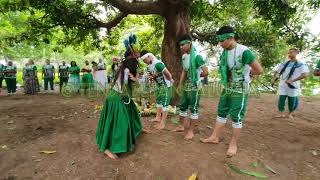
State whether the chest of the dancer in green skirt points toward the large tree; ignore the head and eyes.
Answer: no

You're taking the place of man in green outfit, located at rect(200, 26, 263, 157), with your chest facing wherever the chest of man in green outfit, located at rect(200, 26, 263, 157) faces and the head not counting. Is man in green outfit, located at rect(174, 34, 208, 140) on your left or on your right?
on your right

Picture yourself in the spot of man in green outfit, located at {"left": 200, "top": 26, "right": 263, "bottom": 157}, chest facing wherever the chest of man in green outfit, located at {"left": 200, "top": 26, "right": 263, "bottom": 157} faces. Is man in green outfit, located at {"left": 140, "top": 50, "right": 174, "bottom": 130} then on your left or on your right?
on your right

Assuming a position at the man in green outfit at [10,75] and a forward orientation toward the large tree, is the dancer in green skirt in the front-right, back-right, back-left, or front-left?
front-right

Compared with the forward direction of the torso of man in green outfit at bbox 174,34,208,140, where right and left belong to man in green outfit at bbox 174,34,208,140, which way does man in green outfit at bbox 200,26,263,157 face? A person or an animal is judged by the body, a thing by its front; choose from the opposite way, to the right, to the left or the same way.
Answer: the same way

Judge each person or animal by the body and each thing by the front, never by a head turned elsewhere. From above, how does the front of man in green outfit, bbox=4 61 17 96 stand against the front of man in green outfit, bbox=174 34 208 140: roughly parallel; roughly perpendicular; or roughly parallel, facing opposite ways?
roughly perpendicular

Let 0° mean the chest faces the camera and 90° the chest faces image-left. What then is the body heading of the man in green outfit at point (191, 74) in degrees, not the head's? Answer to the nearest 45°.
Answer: approximately 45°

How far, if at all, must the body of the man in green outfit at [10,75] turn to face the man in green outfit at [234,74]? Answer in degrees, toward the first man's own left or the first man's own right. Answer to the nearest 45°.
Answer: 0° — they already face them

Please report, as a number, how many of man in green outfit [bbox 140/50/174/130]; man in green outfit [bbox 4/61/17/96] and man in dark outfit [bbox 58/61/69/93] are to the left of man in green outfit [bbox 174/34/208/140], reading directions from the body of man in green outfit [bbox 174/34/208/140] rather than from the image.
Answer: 0

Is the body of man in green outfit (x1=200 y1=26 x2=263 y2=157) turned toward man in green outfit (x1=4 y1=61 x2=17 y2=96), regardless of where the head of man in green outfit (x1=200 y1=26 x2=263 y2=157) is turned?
no

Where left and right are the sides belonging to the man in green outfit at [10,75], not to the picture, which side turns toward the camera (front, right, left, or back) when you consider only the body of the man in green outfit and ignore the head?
front
